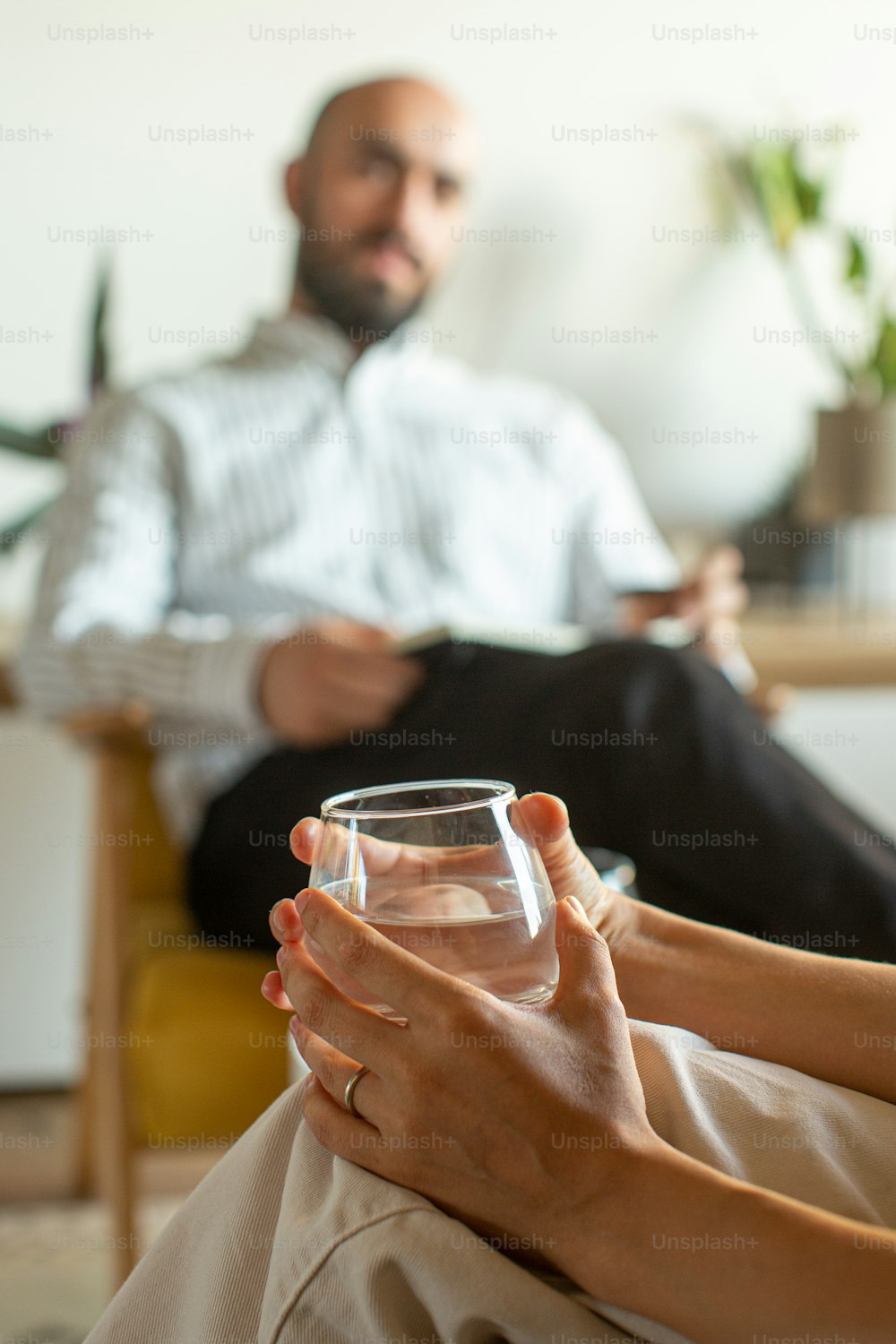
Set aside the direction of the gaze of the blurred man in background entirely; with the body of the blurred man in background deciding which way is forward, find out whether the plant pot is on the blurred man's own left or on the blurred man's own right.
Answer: on the blurred man's own left

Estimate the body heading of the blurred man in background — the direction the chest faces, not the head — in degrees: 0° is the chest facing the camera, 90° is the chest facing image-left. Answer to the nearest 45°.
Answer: approximately 315°
